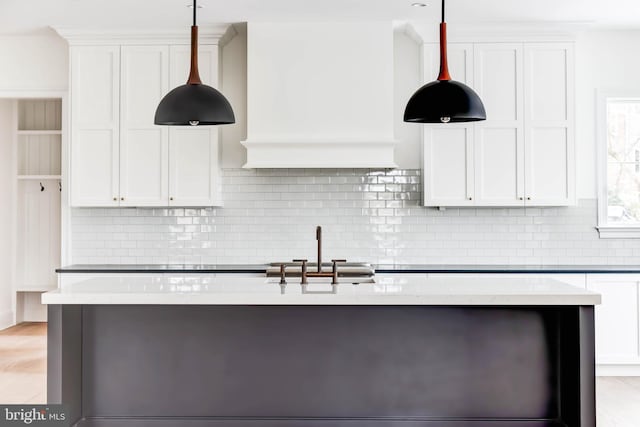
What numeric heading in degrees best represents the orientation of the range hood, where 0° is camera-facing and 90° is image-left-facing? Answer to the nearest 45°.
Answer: approximately 0°

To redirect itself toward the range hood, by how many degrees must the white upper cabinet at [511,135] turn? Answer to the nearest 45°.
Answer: approximately 90° to its right

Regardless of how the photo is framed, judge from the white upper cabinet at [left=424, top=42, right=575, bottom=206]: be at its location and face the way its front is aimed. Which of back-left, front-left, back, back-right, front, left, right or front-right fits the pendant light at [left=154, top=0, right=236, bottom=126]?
front-right

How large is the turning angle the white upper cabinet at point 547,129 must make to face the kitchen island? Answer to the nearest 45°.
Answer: approximately 45° to its right

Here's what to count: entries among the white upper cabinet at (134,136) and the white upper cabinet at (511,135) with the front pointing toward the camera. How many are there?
2

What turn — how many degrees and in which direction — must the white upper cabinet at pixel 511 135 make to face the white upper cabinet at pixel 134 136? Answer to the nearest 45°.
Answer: approximately 90° to its right

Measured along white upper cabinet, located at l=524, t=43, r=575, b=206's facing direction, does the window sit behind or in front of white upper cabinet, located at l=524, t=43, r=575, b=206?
behind

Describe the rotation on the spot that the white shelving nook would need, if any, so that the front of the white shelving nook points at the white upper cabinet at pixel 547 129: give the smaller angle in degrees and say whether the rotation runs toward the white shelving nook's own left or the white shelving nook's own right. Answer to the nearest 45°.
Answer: approximately 45° to the white shelving nook's own left

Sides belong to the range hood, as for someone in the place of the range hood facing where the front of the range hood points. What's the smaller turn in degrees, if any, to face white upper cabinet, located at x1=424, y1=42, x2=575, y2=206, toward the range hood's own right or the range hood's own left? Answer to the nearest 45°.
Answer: approximately 90° to the range hood's own left

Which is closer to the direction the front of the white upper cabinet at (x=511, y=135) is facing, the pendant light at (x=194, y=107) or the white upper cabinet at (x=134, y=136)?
the pendant light
